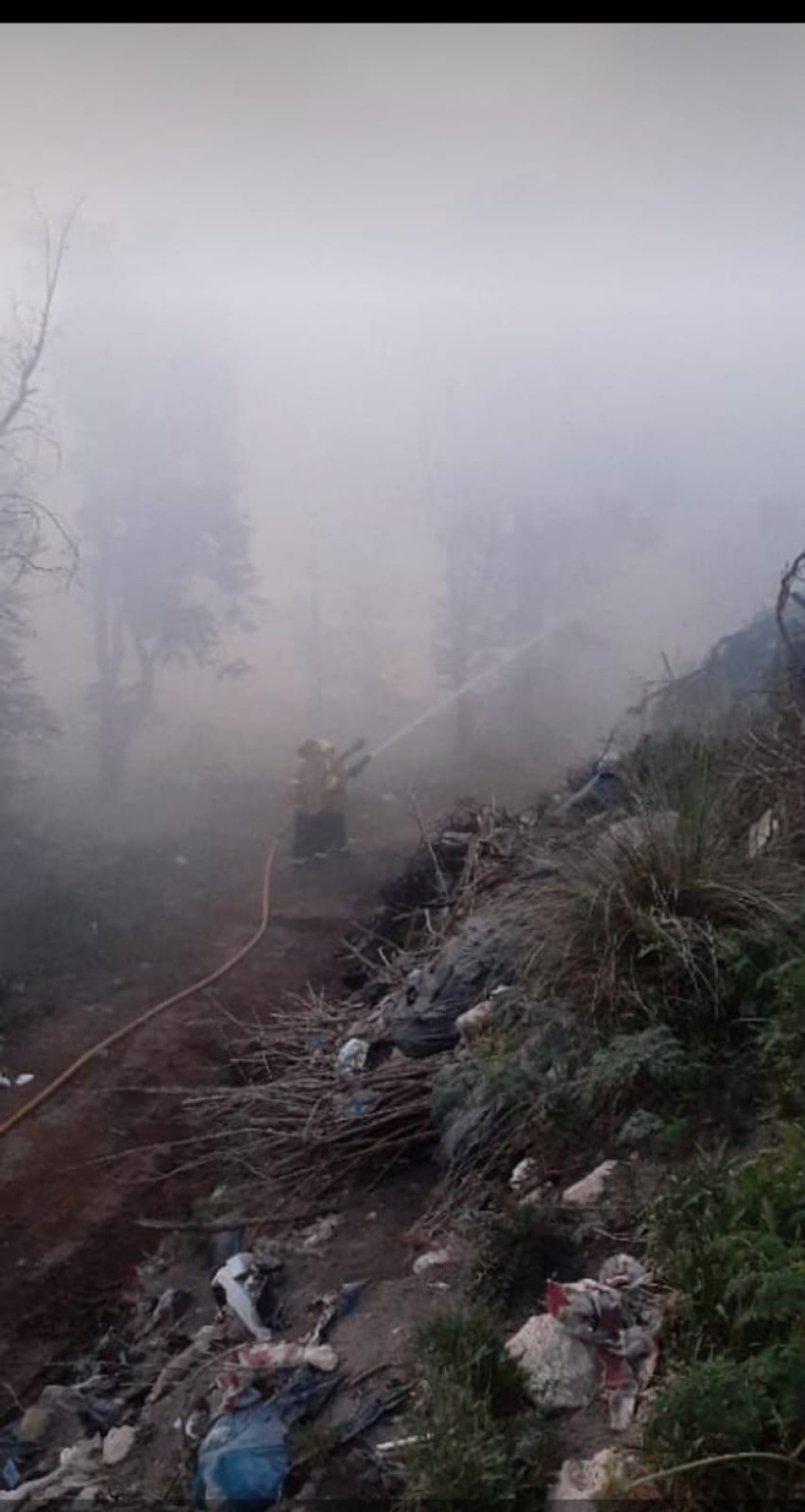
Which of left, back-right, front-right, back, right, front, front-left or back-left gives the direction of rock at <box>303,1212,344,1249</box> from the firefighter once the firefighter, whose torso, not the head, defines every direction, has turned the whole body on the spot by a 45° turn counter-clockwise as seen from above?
back

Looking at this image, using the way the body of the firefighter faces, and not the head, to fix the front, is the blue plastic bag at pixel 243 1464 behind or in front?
behind

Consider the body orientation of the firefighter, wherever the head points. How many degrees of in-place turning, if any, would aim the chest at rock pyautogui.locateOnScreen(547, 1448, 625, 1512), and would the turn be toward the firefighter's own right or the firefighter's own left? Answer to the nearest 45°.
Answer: approximately 135° to the firefighter's own right

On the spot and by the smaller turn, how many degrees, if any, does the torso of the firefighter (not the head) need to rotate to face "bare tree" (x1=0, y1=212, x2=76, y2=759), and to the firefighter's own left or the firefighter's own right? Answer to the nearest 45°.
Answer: approximately 90° to the firefighter's own left

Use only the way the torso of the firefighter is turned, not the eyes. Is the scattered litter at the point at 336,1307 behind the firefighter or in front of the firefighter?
behind

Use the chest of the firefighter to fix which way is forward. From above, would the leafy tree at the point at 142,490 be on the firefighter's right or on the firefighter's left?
on the firefighter's left

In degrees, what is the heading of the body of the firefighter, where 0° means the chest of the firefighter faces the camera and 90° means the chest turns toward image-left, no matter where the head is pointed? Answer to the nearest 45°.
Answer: approximately 225°

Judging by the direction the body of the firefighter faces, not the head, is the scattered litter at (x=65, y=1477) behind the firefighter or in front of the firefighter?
behind

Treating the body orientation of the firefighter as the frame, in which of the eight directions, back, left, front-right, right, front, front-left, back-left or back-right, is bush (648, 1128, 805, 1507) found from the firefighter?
back-right

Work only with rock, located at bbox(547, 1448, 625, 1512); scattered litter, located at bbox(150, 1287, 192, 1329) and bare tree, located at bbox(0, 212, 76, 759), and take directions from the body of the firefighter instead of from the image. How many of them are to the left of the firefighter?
1

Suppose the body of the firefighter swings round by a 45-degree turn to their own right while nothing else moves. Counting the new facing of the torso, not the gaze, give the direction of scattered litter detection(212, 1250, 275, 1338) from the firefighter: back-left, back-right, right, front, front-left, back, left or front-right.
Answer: right

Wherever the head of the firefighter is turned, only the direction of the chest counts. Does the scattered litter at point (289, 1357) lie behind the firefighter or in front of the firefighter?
behind

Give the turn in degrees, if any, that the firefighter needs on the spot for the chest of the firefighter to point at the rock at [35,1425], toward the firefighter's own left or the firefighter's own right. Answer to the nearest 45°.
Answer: approximately 135° to the firefighter's own right

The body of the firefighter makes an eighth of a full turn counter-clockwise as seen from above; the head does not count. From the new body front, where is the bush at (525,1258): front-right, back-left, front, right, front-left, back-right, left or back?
back

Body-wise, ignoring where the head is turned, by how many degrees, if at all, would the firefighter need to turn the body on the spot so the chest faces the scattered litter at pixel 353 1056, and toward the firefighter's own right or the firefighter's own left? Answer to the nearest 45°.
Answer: approximately 135° to the firefighter's own right
